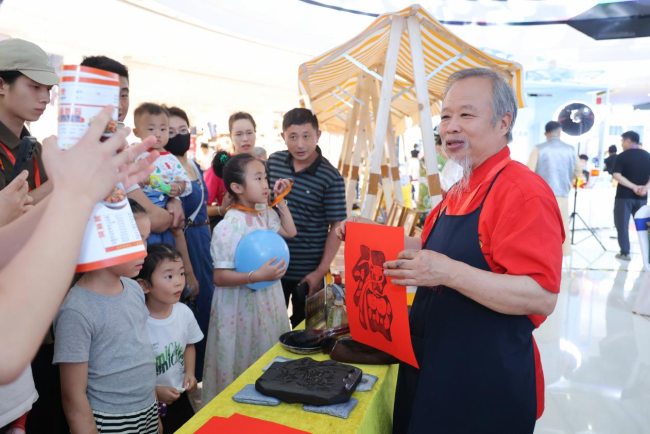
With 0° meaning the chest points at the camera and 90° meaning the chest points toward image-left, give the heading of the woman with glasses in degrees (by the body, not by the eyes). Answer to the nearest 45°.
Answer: approximately 0°

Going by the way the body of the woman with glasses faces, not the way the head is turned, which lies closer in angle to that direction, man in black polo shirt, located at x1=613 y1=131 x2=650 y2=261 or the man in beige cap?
the man in beige cap

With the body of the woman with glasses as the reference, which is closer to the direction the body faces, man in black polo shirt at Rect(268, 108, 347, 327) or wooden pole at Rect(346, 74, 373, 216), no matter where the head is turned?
the man in black polo shirt

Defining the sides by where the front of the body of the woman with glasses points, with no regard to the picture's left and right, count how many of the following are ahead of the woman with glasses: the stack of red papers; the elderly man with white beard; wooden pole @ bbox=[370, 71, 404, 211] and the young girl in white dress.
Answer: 3

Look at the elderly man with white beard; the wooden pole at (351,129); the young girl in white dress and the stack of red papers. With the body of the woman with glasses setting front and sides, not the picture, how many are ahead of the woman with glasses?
3

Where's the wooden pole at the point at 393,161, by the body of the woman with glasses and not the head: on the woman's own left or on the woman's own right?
on the woman's own left

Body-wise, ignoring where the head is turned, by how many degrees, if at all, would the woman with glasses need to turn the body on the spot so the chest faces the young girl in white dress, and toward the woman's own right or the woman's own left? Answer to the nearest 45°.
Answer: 0° — they already face them

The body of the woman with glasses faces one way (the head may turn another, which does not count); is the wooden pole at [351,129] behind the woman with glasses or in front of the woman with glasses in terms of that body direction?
behind

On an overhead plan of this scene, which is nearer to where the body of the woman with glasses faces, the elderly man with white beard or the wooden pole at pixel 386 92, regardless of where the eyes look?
the elderly man with white beard

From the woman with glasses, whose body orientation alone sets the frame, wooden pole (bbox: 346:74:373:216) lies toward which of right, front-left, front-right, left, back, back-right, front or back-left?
back-left
